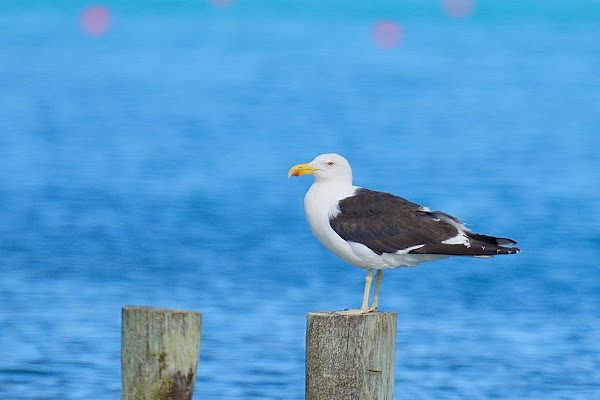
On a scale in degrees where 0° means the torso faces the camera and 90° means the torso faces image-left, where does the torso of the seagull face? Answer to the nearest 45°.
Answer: approximately 90°

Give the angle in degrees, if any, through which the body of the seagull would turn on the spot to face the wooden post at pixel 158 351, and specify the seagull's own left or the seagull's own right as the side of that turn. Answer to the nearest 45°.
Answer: approximately 45° to the seagull's own left
